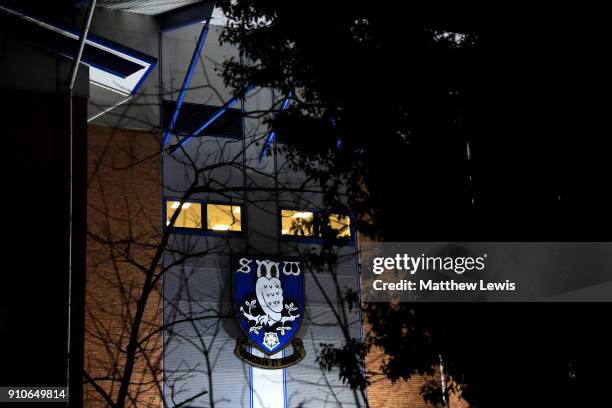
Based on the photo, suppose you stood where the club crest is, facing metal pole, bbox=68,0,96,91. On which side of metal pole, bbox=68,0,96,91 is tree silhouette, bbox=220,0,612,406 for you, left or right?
left

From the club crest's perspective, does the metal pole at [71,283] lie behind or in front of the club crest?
in front

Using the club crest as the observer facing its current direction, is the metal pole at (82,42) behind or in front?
in front

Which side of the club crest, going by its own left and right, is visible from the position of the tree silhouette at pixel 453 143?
front

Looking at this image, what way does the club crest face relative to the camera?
toward the camera
